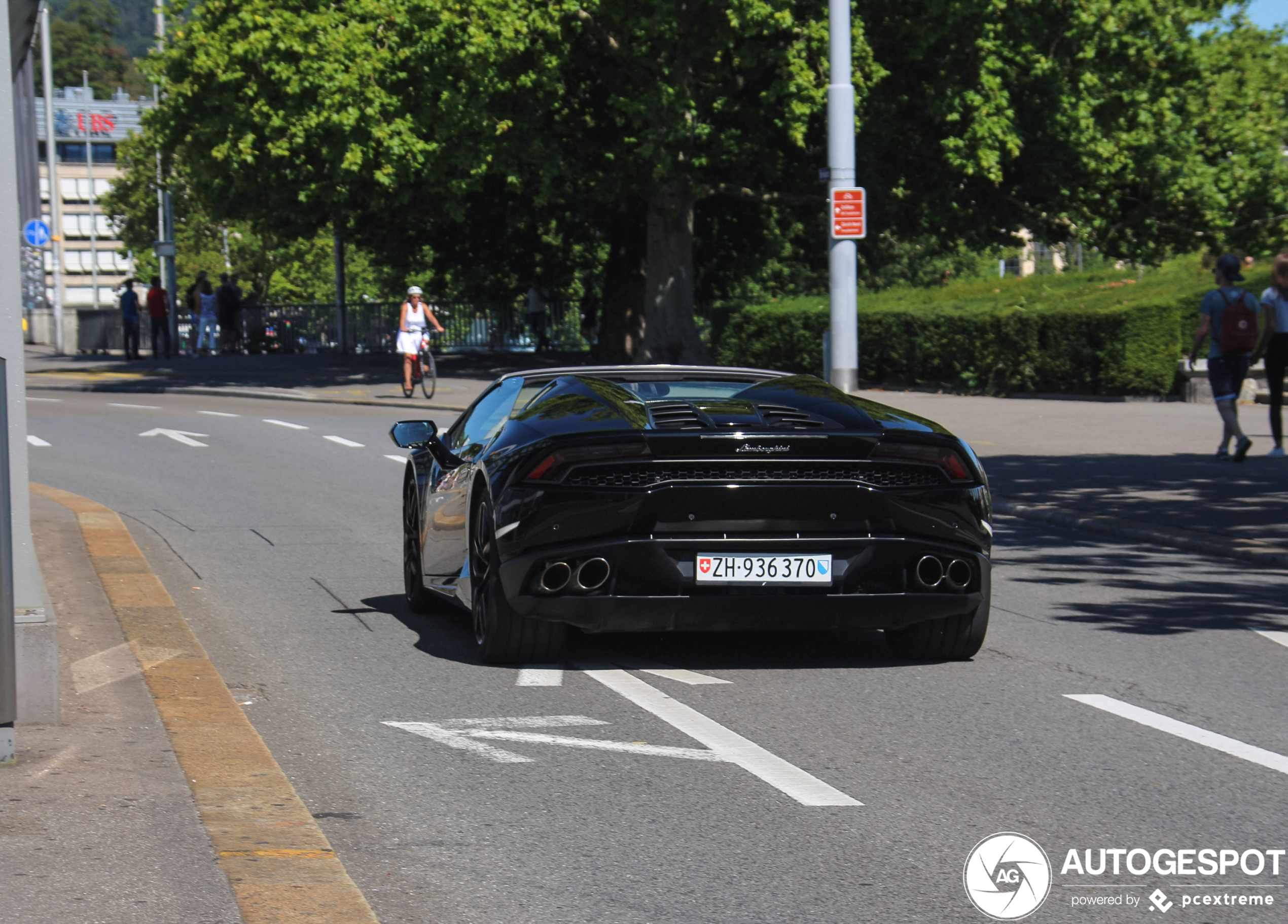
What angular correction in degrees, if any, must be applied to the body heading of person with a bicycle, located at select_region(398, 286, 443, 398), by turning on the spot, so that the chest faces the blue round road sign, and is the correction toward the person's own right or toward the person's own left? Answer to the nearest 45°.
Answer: approximately 135° to the person's own right

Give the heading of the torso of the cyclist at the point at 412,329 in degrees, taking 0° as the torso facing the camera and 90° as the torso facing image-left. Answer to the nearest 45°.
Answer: approximately 0°

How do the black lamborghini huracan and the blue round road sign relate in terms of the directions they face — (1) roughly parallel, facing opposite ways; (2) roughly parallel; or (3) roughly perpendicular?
roughly parallel, facing opposite ways

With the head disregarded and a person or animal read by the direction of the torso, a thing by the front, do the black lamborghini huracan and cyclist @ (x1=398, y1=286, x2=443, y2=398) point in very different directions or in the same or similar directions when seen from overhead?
very different directions

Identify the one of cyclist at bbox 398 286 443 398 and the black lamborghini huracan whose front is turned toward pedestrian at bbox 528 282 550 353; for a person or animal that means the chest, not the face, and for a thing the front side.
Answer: the black lamborghini huracan

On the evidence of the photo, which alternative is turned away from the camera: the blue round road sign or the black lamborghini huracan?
the black lamborghini huracan

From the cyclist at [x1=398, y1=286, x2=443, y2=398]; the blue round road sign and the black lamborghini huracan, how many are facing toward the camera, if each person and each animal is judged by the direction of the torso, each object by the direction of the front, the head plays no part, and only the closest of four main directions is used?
2

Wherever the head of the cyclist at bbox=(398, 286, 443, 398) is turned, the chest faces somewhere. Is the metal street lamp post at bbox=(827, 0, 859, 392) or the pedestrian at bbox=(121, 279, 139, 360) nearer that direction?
the metal street lamp post

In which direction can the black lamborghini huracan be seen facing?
away from the camera

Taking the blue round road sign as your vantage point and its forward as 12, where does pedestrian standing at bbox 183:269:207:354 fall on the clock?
The pedestrian standing is roughly at 9 o'clock from the blue round road sign.

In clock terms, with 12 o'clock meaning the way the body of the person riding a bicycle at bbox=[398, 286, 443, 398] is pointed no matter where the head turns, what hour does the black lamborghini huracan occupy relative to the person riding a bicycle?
The black lamborghini huracan is roughly at 12 o'clock from the person riding a bicycle.

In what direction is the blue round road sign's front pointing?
toward the camera

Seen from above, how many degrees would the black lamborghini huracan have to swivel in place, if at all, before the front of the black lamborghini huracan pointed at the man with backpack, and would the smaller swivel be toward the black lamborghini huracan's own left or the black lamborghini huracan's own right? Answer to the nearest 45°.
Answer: approximately 45° to the black lamborghini huracan's own right

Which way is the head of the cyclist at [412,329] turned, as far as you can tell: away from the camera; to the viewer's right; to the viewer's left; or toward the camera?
toward the camera

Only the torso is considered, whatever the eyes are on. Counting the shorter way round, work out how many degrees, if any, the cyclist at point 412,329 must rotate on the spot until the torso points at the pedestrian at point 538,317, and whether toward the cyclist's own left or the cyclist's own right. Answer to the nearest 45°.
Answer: approximately 180°

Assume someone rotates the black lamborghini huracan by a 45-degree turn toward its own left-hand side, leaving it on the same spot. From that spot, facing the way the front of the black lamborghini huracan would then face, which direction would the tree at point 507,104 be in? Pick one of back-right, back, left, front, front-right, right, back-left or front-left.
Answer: front-right
